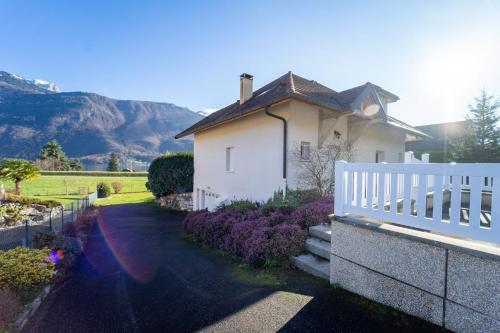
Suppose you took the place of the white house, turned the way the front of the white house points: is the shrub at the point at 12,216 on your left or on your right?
on your right

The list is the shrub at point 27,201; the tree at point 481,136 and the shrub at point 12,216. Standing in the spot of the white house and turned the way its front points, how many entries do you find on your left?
1

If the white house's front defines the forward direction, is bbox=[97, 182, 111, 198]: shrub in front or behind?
behind

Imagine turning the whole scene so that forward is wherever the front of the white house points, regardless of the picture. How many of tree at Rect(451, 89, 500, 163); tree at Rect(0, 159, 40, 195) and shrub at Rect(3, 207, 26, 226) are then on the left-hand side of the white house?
1

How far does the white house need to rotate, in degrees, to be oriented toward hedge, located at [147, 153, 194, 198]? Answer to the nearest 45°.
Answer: approximately 180°

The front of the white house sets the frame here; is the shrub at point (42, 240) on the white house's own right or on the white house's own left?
on the white house's own right

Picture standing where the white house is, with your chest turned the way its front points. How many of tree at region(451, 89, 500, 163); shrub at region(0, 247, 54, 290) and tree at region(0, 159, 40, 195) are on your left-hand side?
1

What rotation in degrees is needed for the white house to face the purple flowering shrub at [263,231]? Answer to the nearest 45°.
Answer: approximately 45° to its right

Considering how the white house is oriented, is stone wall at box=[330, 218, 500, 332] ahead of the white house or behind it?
ahead

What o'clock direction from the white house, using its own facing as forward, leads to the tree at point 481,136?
The tree is roughly at 9 o'clock from the white house.

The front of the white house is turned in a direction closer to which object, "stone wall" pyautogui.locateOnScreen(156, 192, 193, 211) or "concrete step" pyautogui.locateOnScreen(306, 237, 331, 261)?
the concrete step

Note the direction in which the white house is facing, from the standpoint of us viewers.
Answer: facing the viewer and to the right of the viewer

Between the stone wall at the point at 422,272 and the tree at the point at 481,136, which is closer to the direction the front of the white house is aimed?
the stone wall
